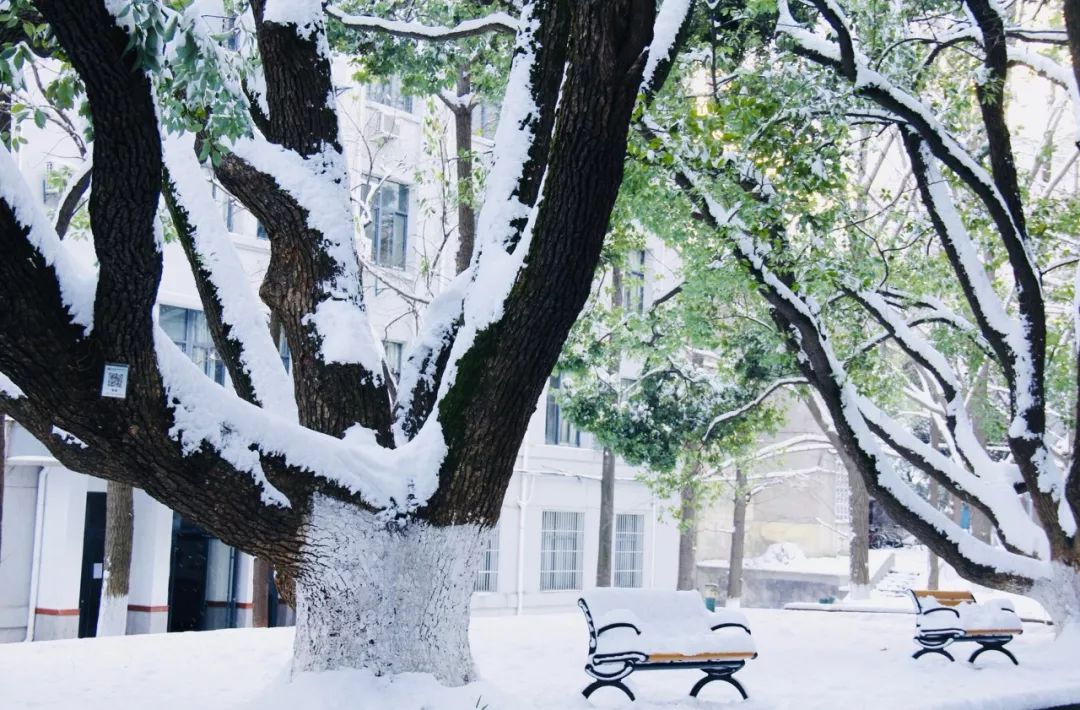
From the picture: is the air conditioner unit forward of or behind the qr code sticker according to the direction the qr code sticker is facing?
behind

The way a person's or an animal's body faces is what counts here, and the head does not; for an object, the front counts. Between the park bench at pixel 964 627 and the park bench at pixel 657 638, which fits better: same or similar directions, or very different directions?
same or similar directions

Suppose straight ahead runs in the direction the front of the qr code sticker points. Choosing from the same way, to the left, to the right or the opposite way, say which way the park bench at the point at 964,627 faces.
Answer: the same way

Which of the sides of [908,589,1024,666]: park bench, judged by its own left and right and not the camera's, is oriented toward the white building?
back

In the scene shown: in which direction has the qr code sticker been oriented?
toward the camera

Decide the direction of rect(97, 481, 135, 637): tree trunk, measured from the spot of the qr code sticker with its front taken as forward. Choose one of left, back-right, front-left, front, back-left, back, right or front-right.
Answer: back

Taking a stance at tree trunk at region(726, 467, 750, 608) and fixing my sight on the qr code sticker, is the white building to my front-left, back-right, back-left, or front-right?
front-right

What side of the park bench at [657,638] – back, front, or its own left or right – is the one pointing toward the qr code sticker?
right

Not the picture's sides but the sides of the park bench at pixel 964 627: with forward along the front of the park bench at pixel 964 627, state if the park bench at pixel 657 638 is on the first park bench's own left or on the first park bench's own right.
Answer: on the first park bench's own right

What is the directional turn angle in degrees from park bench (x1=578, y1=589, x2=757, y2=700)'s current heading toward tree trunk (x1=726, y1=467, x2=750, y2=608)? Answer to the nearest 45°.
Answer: approximately 135° to its left

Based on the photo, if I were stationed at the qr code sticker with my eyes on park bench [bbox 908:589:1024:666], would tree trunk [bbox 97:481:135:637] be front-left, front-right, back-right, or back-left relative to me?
front-left

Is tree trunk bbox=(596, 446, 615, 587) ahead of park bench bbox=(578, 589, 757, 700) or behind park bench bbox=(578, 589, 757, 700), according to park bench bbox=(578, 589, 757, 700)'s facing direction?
behind

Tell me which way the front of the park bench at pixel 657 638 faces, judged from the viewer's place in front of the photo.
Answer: facing the viewer and to the right of the viewer

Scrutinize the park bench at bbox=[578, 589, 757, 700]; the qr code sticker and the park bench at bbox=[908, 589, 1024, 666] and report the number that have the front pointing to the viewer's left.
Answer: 0
